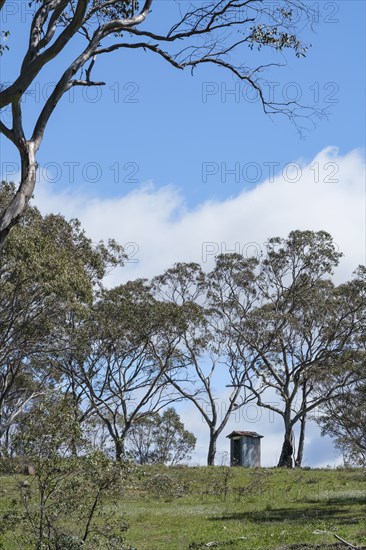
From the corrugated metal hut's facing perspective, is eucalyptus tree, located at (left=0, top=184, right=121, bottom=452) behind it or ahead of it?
ahead

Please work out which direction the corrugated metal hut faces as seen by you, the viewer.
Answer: facing the viewer and to the left of the viewer
